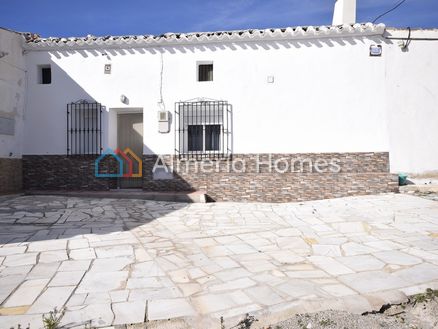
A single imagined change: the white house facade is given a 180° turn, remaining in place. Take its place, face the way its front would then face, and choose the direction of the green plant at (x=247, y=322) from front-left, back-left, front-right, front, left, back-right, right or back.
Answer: back

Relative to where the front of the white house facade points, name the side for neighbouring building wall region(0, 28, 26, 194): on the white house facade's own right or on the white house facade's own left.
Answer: on the white house facade's own right

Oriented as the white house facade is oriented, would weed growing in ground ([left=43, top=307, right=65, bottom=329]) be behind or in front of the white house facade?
in front

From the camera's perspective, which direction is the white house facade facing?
toward the camera

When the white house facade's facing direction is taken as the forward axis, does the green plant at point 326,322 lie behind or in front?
in front

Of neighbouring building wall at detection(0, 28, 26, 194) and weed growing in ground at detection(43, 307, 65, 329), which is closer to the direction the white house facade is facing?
the weed growing in ground
